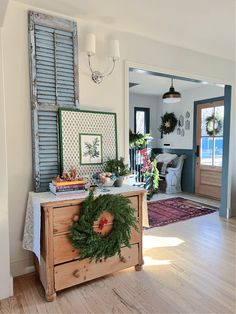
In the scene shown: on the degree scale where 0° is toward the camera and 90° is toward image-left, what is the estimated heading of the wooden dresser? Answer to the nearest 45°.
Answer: approximately 315°

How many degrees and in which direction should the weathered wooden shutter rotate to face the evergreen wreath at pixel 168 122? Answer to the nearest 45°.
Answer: approximately 90° to its left

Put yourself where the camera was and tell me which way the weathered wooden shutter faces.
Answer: facing the viewer and to the right of the viewer

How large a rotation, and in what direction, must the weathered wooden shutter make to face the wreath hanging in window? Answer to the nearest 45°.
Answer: approximately 90° to its left

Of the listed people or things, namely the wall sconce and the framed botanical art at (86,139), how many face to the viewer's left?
0

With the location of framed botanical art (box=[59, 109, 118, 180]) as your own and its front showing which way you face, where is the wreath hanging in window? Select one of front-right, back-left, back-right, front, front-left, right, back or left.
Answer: left

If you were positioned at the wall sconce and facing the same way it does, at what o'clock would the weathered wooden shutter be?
The weathered wooden shutter is roughly at 4 o'clock from the wall sconce.

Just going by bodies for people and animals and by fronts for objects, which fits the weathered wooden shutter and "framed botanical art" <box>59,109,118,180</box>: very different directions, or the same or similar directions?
same or similar directions

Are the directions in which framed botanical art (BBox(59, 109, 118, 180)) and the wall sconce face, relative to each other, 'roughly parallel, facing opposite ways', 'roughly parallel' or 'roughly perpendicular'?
roughly parallel

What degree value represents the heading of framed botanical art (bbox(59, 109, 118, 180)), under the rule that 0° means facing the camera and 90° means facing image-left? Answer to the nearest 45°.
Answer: approximately 315°

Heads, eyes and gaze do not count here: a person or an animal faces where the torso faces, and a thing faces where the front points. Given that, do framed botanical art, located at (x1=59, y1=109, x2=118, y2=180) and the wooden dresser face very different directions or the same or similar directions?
same or similar directions
